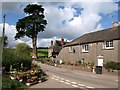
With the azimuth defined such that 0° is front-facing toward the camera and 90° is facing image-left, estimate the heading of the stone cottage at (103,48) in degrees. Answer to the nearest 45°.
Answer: approximately 45°

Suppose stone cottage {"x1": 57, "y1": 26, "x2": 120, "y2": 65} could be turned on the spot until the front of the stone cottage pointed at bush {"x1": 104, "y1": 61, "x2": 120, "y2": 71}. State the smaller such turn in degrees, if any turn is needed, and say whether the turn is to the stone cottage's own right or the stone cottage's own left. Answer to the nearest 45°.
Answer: approximately 45° to the stone cottage's own left
